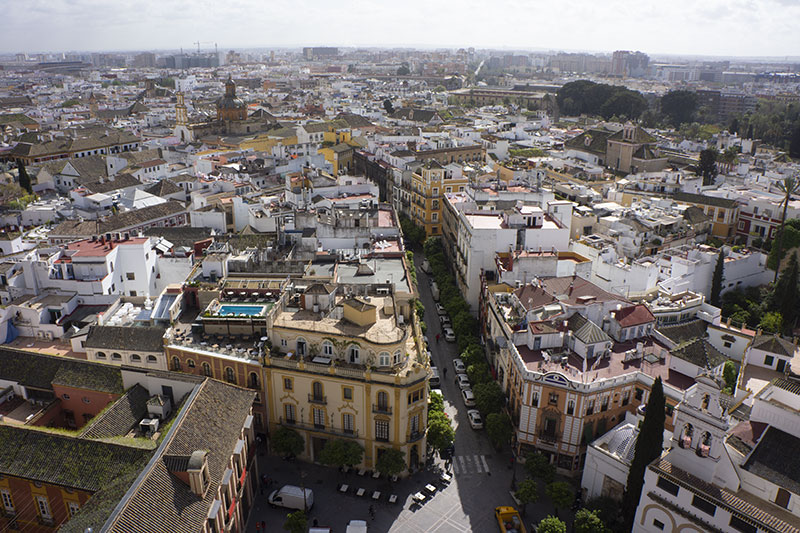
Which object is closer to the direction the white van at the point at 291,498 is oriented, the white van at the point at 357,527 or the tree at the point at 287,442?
the tree

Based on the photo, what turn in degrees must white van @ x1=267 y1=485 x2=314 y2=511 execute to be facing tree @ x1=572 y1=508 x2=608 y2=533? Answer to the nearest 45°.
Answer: approximately 135° to its left

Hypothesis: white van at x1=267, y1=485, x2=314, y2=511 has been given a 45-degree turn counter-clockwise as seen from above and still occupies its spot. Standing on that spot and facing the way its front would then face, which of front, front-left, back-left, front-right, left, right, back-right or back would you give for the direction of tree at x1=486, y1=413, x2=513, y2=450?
back-left

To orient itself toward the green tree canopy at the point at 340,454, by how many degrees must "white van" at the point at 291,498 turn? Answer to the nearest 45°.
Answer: approximately 180°

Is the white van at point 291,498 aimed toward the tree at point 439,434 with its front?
no

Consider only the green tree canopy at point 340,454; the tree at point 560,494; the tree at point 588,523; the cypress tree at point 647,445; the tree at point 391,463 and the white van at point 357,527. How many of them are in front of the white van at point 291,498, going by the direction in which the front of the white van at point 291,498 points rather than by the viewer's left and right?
0

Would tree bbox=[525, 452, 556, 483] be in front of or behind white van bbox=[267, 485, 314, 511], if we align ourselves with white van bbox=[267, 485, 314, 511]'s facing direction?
behind

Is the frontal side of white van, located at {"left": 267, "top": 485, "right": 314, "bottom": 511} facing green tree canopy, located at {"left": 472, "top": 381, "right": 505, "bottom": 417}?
no

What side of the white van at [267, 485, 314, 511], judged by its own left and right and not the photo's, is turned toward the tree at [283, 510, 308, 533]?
left

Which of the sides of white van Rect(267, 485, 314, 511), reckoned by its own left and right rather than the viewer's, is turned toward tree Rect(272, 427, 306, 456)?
right

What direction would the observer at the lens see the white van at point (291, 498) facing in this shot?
facing to the left of the viewer

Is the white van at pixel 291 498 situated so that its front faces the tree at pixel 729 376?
no
